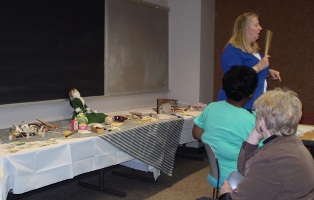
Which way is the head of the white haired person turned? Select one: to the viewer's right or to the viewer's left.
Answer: to the viewer's left

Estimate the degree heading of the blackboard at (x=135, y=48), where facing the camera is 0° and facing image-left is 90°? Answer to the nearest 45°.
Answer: approximately 315°

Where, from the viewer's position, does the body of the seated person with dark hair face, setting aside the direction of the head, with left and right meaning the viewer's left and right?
facing away from the viewer and to the right of the viewer

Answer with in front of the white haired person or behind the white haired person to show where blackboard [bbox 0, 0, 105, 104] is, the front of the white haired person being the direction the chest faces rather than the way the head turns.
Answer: in front

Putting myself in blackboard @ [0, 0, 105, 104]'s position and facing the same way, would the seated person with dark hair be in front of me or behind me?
in front

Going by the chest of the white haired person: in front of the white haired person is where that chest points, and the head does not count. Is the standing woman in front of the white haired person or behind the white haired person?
in front

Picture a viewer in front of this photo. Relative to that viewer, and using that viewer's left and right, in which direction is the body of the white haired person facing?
facing away from the viewer and to the left of the viewer

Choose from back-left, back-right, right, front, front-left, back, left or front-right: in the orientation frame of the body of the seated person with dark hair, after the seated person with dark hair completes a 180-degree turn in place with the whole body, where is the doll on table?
right

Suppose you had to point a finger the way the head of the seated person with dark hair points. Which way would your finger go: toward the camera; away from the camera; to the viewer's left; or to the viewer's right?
away from the camera
